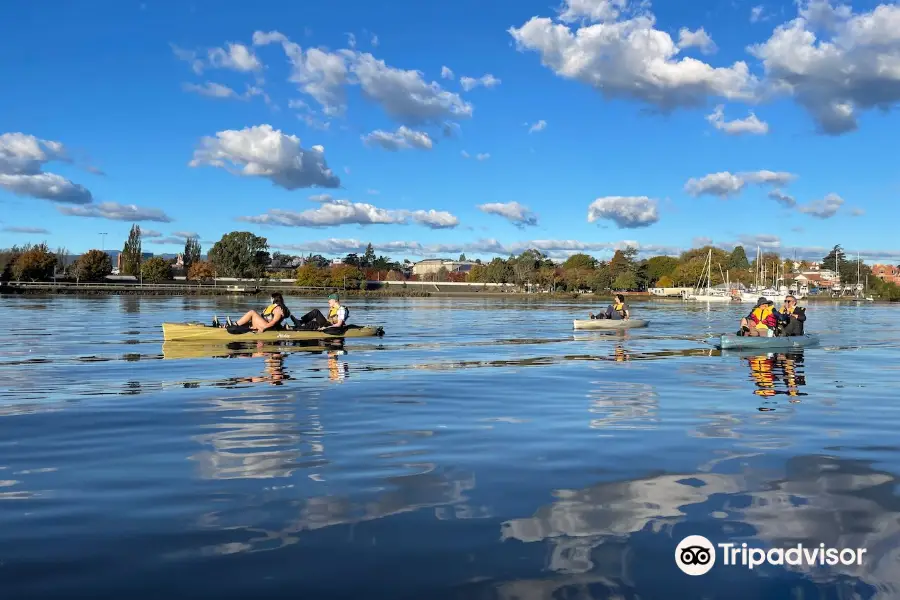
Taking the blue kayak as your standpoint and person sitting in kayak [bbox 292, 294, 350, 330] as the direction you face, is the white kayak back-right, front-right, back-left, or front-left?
front-right

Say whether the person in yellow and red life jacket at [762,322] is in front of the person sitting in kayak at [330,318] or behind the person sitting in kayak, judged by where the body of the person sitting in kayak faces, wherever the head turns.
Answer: behind

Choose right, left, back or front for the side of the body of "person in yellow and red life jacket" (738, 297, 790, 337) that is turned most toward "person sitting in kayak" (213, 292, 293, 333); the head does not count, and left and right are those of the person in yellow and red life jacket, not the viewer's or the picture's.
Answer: right

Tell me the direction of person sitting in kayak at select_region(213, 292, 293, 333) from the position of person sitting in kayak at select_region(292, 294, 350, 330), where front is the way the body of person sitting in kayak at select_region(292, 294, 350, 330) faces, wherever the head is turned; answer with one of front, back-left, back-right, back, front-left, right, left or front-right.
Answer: front-left

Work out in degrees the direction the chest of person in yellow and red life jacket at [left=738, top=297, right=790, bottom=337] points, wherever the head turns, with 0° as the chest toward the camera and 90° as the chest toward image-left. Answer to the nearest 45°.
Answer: approximately 45°

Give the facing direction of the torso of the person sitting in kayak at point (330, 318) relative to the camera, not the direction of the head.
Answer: to the viewer's left

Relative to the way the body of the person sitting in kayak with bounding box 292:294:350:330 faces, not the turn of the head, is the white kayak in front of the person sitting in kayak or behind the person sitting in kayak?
behind

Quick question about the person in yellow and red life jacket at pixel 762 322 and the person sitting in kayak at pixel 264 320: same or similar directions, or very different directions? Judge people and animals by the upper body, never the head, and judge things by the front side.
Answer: same or similar directions

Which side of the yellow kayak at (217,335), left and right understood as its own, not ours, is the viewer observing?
left

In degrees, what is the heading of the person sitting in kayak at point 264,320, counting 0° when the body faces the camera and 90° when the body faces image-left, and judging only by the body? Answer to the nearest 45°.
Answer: approximately 90°

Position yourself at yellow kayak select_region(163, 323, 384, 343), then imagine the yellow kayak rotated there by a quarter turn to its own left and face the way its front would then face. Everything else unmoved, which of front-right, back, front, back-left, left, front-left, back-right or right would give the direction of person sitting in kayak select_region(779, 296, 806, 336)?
left

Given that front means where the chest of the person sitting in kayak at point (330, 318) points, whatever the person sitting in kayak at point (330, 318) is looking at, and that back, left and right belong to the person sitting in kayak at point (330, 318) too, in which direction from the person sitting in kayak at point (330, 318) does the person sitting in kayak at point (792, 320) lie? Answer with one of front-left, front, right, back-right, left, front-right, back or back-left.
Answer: back
